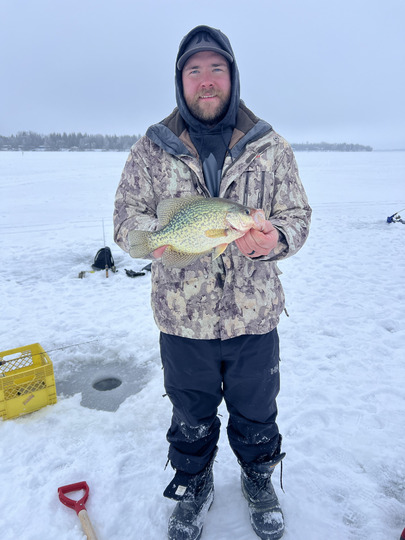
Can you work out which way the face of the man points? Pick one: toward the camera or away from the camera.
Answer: toward the camera

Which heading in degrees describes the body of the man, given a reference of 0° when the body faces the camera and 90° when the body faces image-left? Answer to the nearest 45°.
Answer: approximately 0°

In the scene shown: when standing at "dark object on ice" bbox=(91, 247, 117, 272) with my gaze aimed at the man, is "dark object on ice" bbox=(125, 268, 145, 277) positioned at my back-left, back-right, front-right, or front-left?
front-left

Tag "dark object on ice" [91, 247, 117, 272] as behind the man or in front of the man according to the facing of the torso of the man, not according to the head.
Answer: behind

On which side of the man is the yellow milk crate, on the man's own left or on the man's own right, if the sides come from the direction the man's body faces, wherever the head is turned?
on the man's own right

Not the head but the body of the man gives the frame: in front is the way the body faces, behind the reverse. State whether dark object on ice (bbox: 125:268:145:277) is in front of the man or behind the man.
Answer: behind

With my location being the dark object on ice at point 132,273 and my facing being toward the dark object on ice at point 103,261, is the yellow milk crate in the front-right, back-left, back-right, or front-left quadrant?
back-left
